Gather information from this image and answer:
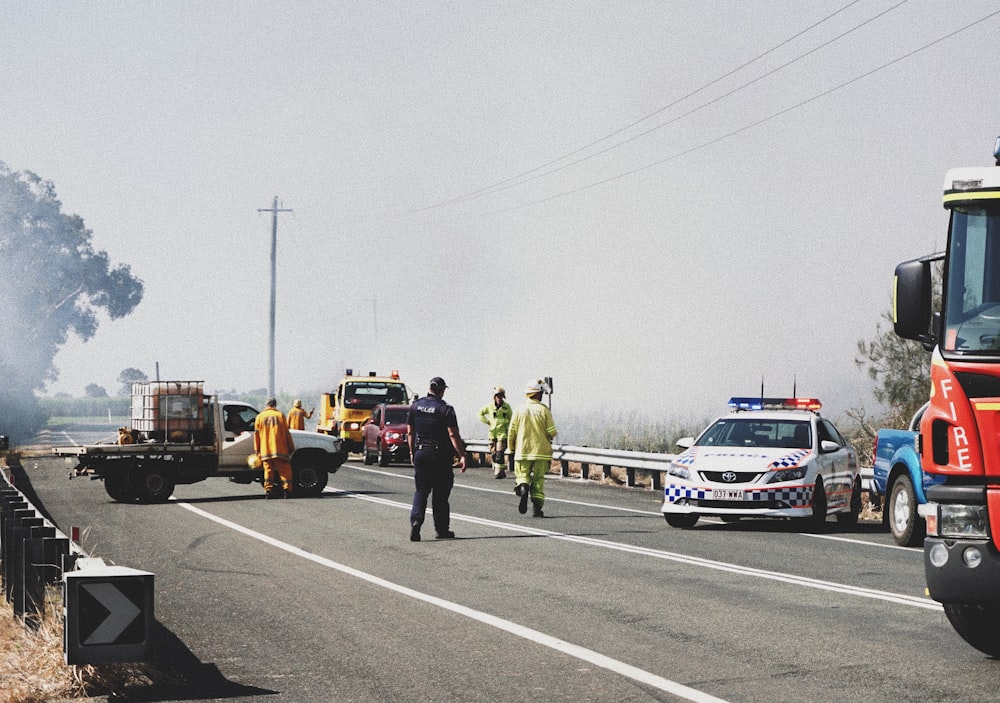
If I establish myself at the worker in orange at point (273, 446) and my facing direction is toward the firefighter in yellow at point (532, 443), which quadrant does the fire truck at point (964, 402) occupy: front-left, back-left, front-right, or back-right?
front-right

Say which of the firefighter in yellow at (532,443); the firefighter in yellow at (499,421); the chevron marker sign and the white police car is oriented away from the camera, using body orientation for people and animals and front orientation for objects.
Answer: the firefighter in yellow at (532,443)

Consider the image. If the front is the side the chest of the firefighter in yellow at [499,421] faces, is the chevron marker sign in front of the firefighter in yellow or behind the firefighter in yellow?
in front

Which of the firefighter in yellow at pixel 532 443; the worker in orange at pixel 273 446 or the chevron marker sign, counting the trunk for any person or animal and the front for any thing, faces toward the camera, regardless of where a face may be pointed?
the chevron marker sign

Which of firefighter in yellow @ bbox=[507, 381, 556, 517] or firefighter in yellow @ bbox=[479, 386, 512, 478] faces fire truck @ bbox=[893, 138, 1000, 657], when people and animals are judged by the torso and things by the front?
firefighter in yellow @ bbox=[479, 386, 512, 478]

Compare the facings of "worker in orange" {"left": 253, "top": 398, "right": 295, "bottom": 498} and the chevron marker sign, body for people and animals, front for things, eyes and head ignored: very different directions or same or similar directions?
very different directions

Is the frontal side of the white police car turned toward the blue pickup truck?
no

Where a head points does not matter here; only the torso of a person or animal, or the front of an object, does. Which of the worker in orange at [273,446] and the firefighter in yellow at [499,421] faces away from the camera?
the worker in orange

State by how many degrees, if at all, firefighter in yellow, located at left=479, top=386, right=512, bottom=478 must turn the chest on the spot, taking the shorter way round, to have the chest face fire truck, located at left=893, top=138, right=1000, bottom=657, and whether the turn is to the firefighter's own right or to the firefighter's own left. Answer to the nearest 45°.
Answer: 0° — they already face it

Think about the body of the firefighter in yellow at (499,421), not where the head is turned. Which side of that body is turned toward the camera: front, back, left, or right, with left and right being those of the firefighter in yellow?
front

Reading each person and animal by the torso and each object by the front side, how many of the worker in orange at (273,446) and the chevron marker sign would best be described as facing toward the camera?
1

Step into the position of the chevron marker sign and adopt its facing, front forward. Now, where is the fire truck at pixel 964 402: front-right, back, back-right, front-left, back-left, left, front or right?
left

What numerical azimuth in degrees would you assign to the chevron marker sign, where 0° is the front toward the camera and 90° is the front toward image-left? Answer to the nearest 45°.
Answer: approximately 0°

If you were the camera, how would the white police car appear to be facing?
facing the viewer and to the left of the viewer

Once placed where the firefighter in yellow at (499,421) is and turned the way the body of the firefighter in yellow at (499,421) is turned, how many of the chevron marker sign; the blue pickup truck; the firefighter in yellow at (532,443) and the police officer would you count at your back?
0

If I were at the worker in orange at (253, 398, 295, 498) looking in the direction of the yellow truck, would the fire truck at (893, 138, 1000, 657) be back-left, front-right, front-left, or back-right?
back-right

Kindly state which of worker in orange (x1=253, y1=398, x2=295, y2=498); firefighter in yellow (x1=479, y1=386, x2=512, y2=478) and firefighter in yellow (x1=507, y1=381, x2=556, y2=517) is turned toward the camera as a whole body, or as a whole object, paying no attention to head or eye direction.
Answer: firefighter in yellow (x1=479, y1=386, x2=512, y2=478)

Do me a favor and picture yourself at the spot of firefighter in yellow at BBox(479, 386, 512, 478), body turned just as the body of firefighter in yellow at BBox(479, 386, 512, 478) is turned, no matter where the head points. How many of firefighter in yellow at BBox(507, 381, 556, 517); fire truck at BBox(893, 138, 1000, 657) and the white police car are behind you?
0
